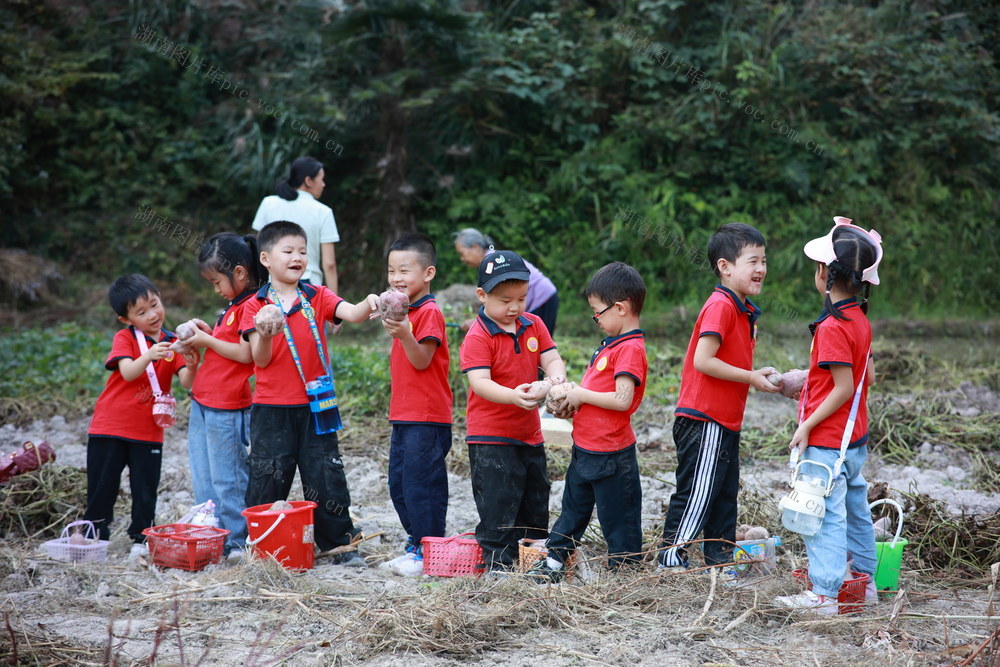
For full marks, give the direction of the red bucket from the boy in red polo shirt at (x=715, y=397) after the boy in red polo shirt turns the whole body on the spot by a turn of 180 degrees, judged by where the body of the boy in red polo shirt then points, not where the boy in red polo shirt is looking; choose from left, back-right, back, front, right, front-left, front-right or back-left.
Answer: front

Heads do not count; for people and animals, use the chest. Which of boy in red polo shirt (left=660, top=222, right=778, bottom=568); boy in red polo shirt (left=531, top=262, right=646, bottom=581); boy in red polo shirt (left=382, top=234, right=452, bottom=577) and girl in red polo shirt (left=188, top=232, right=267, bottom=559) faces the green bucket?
boy in red polo shirt (left=660, top=222, right=778, bottom=568)

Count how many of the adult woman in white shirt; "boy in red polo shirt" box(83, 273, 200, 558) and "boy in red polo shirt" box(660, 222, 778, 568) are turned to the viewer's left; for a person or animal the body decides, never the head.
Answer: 0

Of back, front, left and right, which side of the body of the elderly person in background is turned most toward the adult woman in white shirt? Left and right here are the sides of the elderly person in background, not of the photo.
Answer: front

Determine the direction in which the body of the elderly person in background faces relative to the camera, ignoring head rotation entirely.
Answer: to the viewer's left

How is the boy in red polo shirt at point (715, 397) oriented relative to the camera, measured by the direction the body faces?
to the viewer's right

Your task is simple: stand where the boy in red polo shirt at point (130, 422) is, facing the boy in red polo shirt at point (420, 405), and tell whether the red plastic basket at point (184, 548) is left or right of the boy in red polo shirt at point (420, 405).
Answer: right

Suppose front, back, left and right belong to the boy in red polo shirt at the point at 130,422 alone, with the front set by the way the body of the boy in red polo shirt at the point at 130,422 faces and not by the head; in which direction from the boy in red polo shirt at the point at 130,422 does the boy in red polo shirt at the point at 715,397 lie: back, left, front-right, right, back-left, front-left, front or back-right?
front

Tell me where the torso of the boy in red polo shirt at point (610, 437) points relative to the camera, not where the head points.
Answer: to the viewer's left

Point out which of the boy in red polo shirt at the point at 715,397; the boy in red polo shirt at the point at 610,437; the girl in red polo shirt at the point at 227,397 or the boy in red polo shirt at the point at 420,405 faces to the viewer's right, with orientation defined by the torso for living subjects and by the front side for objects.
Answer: the boy in red polo shirt at the point at 715,397

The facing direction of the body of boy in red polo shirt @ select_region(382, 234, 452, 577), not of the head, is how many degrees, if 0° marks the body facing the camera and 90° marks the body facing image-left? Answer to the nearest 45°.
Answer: approximately 45°

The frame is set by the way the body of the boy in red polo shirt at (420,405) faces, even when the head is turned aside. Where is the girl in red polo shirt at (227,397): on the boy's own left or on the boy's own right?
on the boy's own right

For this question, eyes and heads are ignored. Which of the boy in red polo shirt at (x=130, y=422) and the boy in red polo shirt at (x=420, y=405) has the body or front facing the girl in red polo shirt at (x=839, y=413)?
the boy in red polo shirt at (x=130, y=422)

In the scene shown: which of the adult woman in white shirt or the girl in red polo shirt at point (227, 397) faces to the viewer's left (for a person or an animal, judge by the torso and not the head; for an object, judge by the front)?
the girl in red polo shirt

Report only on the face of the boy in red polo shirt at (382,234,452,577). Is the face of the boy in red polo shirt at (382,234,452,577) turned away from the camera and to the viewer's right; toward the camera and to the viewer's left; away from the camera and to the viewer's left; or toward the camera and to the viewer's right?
toward the camera and to the viewer's left
